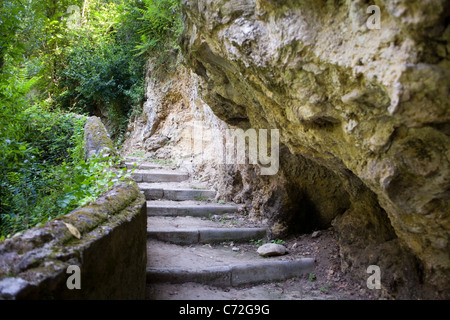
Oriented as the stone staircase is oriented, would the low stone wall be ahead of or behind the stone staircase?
ahead

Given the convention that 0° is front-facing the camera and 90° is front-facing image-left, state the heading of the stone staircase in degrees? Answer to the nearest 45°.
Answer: approximately 0°
